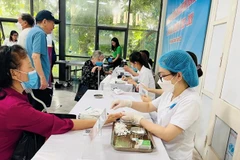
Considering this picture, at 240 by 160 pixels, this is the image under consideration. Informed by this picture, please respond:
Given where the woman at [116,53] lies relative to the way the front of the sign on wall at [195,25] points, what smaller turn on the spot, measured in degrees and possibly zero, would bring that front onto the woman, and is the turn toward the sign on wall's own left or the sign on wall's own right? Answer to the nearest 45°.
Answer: approximately 90° to the sign on wall's own right

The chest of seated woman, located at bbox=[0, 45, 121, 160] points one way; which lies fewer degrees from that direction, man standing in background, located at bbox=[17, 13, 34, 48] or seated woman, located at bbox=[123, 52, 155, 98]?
the seated woman

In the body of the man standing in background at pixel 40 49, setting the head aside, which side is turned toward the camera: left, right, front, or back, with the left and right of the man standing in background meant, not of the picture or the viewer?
right

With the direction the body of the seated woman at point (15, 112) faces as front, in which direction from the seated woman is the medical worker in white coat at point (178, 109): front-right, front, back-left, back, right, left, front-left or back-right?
front

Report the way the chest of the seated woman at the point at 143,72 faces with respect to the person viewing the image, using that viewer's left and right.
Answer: facing to the left of the viewer

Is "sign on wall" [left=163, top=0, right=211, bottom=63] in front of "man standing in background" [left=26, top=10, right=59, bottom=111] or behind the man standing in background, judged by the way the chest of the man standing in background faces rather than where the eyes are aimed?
in front

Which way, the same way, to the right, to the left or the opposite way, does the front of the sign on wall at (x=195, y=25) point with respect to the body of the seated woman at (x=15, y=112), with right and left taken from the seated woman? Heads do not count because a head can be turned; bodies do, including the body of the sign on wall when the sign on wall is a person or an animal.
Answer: the opposite way

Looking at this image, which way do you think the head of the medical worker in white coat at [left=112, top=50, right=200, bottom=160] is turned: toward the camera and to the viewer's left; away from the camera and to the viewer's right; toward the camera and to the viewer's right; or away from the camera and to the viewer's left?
toward the camera and to the viewer's left
